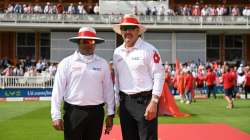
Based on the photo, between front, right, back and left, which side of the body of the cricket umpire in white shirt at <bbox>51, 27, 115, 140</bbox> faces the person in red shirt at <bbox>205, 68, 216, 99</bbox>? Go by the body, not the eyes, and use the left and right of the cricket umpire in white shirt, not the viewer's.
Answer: back

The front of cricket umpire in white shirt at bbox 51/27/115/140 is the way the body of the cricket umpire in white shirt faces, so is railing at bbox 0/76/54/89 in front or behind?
behind

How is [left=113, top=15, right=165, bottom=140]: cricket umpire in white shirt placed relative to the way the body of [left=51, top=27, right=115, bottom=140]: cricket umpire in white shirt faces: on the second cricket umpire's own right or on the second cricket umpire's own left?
on the second cricket umpire's own left

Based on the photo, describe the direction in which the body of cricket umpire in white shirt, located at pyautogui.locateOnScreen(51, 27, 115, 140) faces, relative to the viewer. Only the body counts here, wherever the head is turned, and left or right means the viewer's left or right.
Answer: facing the viewer

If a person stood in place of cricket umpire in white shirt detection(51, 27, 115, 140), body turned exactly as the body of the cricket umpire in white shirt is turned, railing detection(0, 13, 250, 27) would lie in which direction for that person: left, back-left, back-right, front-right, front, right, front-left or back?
back
